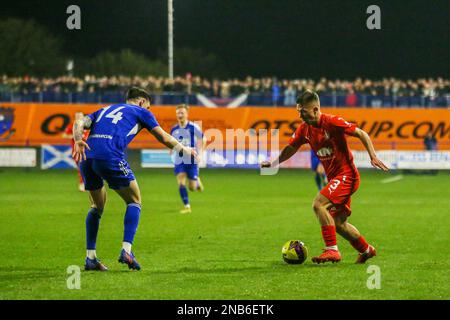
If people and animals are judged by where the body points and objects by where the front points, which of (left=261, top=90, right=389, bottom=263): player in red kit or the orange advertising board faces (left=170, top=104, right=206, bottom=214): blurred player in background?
the orange advertising board

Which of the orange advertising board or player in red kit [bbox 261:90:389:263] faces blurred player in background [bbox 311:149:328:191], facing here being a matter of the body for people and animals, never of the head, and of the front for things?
the orange advertising board

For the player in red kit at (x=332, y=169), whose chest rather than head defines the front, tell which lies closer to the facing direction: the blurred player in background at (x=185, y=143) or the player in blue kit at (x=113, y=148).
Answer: the player in blue kit

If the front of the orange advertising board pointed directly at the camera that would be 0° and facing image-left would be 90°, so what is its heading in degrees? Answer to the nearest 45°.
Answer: approximately 0°

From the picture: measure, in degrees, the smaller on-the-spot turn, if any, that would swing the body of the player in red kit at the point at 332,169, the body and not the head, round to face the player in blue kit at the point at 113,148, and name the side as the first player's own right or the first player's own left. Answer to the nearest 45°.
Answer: approximately 45° to the first player's own right

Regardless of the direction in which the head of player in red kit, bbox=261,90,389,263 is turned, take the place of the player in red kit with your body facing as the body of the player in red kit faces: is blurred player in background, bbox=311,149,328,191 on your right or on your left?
on your right

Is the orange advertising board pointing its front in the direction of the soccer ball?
yes

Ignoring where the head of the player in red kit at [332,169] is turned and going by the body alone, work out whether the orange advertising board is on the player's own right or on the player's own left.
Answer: on the player's own right

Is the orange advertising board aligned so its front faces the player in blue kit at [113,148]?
yes

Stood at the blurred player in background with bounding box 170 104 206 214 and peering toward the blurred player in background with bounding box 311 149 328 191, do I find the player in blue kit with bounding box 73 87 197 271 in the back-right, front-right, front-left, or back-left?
back-right

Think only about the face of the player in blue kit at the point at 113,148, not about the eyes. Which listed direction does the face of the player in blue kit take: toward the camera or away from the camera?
away from the camera

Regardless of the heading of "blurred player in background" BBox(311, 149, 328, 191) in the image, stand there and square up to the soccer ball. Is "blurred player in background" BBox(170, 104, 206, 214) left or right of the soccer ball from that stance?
right
